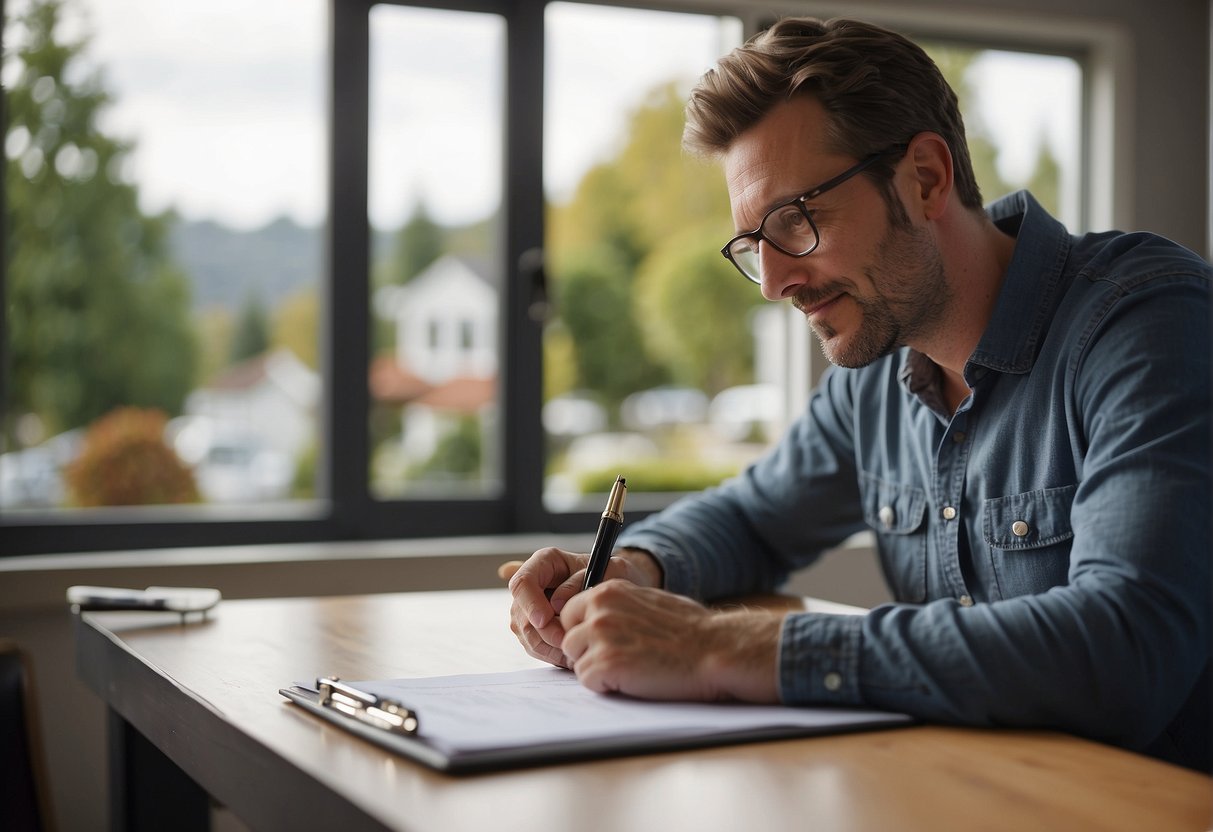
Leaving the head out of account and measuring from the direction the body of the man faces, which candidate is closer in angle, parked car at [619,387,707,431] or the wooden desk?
the wooden desk

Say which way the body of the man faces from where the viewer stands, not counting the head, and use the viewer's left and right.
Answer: facing the viewer and to the left of the viewer

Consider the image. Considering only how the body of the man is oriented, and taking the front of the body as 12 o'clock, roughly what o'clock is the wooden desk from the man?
The wooden desk is roughly at 11 o'clock from the man.

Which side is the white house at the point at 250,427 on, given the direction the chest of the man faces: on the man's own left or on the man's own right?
on the man's own right

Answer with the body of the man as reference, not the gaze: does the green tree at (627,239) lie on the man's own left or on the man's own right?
on the man's own right

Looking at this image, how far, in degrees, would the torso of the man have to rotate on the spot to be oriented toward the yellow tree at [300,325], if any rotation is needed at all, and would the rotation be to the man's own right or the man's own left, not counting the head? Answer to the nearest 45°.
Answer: approximately 90° to the man's own right

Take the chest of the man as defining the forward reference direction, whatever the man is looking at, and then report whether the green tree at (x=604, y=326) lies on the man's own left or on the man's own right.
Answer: on the man's own right

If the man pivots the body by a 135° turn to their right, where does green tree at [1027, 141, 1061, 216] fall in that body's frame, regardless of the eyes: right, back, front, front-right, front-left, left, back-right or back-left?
front

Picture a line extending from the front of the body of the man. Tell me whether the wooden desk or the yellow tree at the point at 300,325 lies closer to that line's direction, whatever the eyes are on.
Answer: the wooden desk

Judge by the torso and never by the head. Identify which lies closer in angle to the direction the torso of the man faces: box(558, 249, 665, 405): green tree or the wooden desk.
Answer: the wooden desk

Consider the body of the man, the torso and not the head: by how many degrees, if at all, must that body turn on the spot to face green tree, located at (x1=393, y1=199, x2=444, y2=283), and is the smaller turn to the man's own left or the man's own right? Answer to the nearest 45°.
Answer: approximately 90° to the man's own right

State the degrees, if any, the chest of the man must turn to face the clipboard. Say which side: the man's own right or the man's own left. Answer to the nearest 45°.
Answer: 0° — they already face it

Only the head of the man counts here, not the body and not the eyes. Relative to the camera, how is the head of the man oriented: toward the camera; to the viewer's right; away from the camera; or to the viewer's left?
to the viewer's left
